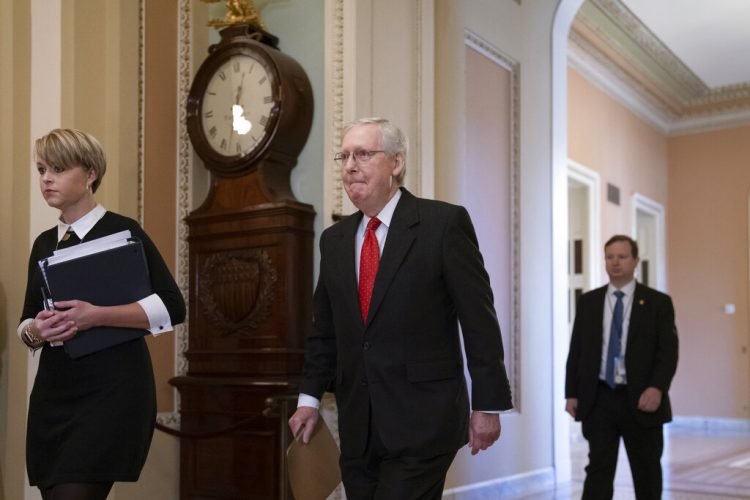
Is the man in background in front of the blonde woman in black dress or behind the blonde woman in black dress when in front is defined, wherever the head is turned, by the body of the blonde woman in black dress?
behind

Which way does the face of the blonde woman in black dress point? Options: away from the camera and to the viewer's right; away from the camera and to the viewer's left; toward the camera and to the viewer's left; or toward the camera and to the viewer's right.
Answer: toward the camera and to the viewer's left

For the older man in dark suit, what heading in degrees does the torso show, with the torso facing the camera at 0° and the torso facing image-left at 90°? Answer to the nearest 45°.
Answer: approximately 45°

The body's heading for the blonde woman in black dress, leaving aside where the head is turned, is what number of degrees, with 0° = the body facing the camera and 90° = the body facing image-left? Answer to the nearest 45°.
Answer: approximately 45°

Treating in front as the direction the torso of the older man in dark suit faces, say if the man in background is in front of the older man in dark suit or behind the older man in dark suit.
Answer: behind

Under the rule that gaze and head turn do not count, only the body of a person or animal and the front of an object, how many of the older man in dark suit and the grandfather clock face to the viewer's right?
0

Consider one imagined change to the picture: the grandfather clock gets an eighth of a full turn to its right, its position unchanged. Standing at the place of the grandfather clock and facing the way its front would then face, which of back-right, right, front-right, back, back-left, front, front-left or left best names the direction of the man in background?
back

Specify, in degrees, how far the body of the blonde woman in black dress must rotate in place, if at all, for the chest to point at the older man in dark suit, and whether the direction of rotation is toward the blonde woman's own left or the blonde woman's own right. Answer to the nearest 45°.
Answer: approximately 135° to the blonde woman's own left

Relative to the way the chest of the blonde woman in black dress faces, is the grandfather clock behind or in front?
behind

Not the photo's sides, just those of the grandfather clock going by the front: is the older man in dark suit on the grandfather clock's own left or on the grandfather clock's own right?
on the grandfather clock's own left

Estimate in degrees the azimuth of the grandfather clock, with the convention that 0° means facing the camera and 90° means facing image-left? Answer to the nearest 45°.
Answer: approximately 45°

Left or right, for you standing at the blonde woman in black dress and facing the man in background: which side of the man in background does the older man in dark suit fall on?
right

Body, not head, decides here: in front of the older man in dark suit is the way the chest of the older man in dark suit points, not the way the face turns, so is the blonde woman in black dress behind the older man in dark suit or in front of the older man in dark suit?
in front
